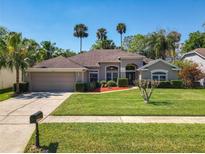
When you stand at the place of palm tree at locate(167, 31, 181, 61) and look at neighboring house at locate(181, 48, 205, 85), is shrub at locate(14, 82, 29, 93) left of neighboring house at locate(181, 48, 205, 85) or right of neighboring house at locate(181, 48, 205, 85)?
right

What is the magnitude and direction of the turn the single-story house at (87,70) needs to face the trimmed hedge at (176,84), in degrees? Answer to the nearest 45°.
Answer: approximately 90° to its left

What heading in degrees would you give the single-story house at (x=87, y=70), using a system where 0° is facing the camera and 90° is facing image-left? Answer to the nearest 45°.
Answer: approximately 0°

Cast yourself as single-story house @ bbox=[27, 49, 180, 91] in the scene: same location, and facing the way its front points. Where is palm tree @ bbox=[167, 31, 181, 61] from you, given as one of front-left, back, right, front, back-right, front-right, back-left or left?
back-left

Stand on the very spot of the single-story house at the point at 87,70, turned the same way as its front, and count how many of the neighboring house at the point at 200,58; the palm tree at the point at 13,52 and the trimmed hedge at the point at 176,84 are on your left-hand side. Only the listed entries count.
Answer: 2

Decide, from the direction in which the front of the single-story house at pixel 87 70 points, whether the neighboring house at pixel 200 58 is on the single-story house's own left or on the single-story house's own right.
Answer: on the single-story house's own left

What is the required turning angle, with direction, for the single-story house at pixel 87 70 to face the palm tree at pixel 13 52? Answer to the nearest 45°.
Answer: approximately 45° to its right

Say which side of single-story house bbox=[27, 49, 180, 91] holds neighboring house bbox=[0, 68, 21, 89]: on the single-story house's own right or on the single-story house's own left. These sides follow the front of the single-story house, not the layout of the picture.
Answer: on the single-story house's own right
